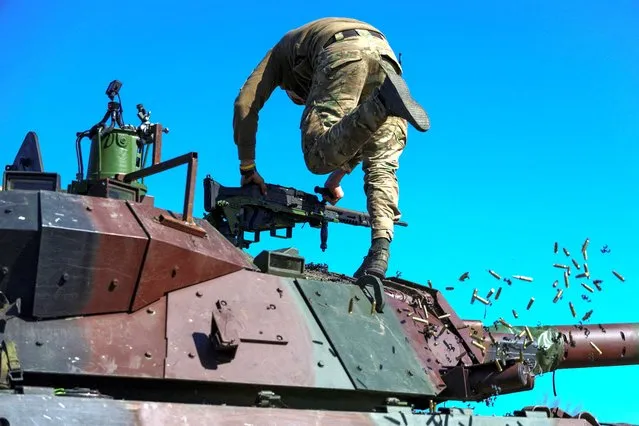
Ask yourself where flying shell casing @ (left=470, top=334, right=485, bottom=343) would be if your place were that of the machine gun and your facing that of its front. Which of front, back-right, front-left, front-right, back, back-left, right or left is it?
front-right

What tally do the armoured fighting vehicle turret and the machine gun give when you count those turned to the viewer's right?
2

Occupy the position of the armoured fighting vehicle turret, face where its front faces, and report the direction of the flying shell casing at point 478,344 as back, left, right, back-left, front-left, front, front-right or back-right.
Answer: front-left

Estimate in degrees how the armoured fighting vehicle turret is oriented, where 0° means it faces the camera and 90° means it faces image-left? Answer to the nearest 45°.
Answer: approximately 270°

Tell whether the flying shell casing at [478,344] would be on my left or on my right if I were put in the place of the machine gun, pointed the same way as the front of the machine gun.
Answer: on my right

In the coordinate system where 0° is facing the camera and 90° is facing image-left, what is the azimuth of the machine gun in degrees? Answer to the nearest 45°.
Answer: approximately 270°

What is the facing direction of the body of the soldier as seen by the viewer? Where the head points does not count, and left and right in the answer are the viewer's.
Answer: facing away from the viewer and to the left of the viewer
